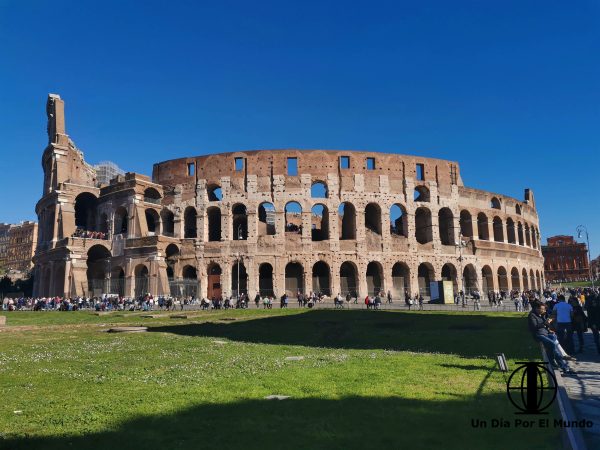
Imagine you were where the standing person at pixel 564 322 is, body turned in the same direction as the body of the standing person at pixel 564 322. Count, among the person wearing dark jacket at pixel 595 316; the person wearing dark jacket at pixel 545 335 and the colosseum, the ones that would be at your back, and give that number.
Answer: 1

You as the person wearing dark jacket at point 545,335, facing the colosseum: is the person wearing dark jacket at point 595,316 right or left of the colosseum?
right

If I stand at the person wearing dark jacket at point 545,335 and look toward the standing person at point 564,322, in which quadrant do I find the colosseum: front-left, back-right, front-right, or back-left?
front-left
